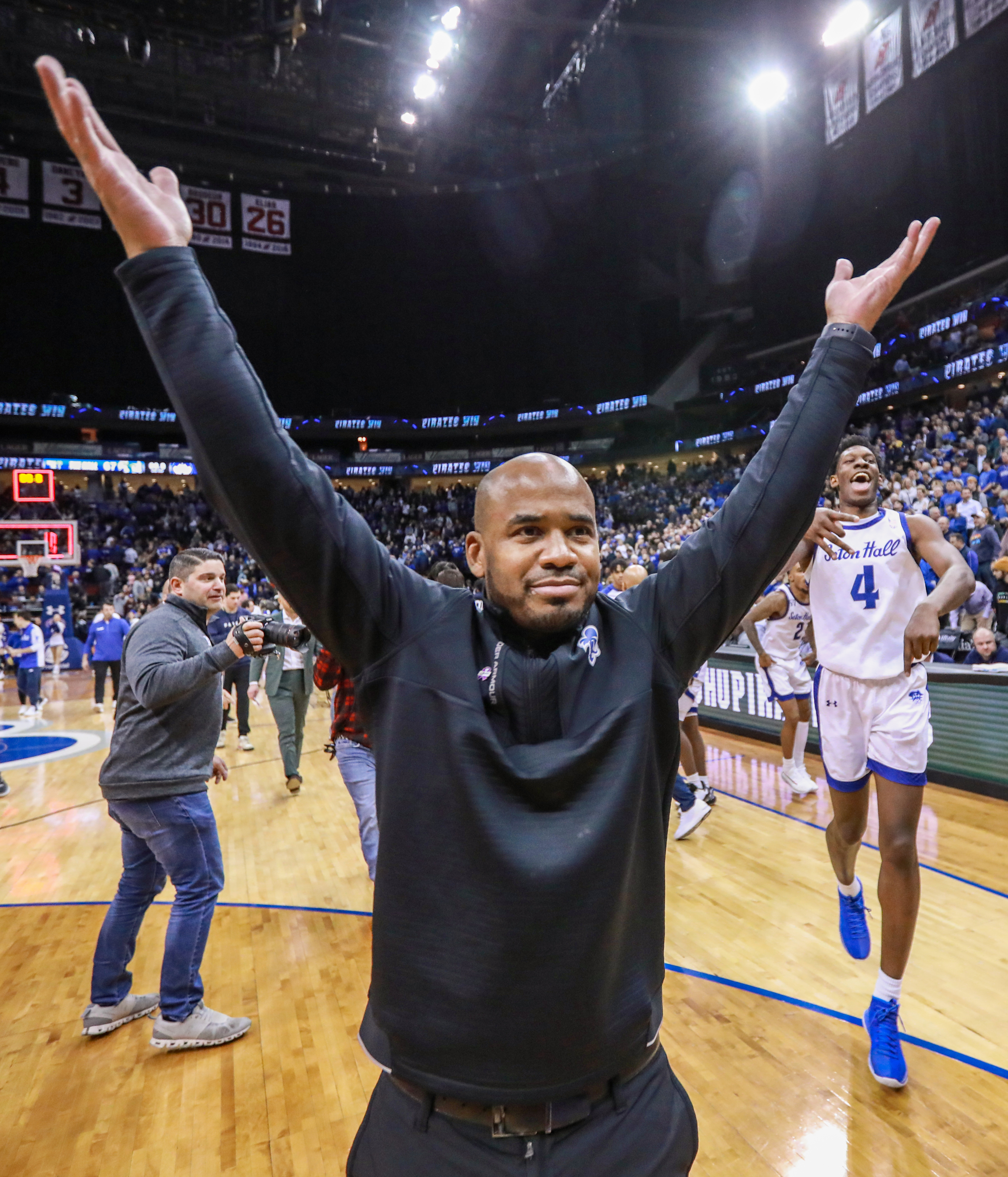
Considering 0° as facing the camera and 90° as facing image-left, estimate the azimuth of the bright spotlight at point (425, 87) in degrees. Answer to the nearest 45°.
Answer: approximately 0°

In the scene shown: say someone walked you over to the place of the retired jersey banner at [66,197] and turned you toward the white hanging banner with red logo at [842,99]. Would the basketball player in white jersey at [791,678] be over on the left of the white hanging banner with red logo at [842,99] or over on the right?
right

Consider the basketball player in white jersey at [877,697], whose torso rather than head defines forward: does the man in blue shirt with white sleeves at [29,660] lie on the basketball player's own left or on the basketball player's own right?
on the basketball player's own right

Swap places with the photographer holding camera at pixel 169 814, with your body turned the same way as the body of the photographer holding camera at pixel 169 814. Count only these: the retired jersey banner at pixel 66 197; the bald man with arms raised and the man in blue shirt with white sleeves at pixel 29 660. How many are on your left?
2

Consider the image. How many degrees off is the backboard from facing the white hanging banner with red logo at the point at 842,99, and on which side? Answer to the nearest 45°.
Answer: approximately 45° to its left

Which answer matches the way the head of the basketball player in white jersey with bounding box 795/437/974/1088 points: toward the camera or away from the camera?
toward the camera

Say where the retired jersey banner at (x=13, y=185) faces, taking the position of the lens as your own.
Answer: facing the viewer

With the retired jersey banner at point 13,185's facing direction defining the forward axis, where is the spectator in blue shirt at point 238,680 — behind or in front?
in front

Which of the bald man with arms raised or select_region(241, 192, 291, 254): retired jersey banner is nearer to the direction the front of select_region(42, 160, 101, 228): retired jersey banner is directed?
the bald man with arms raised

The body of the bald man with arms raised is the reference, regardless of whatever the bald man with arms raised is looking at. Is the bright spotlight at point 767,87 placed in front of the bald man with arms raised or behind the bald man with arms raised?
behind

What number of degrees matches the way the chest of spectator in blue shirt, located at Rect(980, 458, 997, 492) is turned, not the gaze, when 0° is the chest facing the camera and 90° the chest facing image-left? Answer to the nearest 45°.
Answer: approximately 45°

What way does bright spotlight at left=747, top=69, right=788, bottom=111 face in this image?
toward the camera

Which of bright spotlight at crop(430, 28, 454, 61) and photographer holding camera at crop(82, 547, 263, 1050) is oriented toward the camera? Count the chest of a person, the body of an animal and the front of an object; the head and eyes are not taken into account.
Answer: the bright spotlight

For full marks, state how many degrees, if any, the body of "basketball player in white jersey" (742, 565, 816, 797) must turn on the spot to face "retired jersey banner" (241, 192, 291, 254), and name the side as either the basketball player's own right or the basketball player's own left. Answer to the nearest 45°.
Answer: approximately 180°

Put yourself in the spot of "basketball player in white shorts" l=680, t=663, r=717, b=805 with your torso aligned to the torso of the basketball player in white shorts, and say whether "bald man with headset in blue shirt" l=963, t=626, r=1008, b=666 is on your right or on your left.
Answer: on your left

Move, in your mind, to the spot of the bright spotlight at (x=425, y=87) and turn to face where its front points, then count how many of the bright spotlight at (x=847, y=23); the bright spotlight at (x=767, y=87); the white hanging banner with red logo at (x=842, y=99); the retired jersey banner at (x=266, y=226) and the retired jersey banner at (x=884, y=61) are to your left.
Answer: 4

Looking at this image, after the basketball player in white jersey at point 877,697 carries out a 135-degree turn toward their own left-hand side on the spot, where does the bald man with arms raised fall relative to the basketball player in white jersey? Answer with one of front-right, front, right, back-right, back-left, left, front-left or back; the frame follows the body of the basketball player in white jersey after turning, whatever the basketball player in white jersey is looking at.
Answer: back-right

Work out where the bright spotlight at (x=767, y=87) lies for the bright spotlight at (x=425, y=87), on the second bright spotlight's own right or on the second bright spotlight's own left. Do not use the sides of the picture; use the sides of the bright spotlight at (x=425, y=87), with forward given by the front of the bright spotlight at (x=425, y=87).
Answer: on the second bright spotlight's own left

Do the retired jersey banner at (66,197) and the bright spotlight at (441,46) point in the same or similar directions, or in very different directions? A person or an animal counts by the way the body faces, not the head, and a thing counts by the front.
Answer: same or similar directions

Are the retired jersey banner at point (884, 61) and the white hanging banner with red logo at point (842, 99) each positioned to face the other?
no

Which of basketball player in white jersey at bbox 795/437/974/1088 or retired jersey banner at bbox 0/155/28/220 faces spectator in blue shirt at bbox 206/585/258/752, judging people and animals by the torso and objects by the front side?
the retired jersey banner
